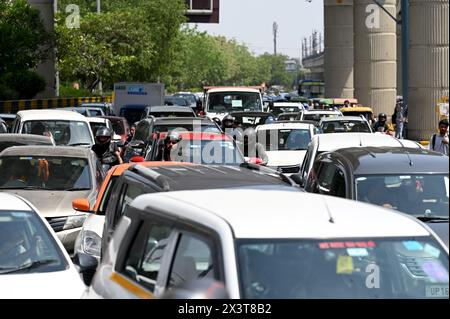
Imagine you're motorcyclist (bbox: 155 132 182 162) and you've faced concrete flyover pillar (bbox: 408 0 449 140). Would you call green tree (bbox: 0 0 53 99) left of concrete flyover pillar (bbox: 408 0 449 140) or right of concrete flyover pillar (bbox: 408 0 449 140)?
left

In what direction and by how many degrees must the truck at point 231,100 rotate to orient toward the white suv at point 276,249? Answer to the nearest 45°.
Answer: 0° — it already faces it

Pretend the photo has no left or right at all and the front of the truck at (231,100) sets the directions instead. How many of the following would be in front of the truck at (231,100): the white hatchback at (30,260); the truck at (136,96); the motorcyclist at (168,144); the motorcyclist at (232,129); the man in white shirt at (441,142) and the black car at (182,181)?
5
